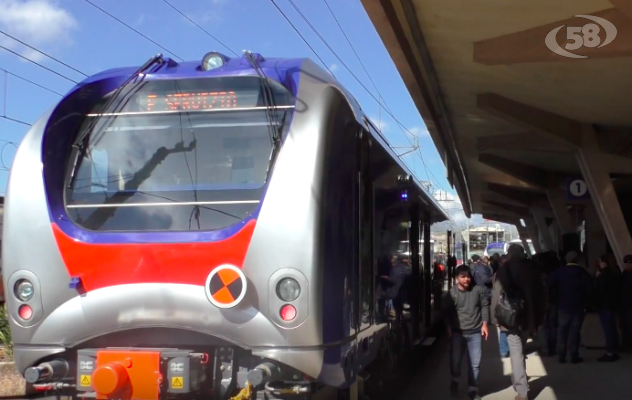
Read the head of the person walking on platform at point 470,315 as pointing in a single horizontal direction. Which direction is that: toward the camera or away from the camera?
toward the camera

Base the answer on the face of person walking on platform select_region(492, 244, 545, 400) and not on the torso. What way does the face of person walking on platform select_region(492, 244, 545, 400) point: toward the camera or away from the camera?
away from the camera

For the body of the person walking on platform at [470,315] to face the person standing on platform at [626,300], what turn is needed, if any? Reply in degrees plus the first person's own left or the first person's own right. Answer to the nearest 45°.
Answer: approximately 135° to the first person's own left

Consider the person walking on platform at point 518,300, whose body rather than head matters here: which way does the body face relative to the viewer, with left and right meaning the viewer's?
facing away from the viewer and to the left of the viewer

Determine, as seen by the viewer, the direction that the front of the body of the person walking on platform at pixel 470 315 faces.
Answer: toward the camera

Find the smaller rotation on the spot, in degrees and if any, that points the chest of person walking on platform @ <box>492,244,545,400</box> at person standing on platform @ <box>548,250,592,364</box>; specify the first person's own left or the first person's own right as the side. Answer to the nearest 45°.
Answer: approximately 45° to the first person's own right

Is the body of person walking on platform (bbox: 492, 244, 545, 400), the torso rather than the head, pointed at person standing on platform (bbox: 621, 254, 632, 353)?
no
